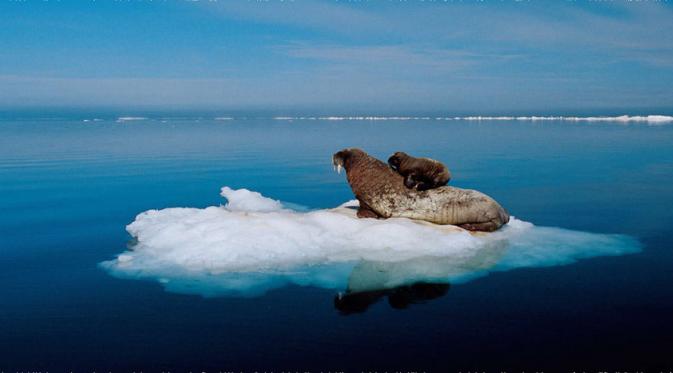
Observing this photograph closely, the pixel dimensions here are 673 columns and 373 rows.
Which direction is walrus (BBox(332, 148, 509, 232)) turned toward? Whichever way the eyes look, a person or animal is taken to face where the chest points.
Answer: to the viewer's left
